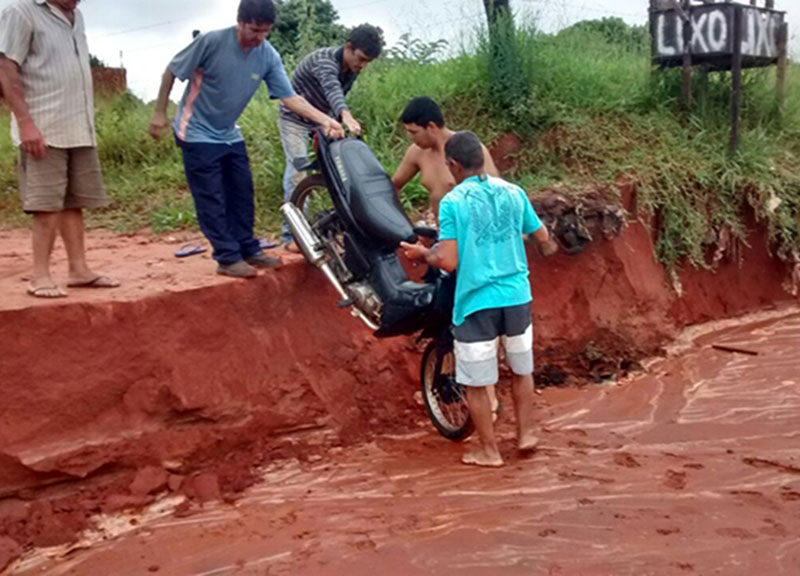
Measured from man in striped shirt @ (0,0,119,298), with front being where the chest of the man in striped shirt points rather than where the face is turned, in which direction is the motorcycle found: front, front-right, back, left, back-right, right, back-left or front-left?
front-left

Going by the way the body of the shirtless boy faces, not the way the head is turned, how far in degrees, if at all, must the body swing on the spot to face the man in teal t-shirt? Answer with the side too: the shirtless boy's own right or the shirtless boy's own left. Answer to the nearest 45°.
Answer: approximately 45° to the shirtless boy's own left

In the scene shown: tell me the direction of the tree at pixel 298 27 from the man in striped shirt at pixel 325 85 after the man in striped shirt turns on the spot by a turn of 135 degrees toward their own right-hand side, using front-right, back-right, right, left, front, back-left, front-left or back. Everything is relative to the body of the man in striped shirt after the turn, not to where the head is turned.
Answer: right

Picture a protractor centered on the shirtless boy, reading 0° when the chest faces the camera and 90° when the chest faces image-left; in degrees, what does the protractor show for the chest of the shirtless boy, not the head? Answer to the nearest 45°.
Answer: approximately 45°

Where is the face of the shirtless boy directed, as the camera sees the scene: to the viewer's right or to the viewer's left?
to the viewer's left

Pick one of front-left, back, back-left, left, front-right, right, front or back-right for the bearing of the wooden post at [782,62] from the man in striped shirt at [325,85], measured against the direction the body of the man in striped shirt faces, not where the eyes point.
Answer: left

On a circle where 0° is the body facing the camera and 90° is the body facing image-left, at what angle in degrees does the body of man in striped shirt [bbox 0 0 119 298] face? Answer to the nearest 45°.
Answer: approximately 315°

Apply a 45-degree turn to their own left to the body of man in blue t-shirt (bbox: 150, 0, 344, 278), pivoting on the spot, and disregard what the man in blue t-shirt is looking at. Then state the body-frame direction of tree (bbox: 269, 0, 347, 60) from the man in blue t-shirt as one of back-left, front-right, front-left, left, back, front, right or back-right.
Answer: left

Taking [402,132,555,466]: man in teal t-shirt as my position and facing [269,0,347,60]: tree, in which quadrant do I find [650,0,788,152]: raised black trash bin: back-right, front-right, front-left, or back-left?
front-right

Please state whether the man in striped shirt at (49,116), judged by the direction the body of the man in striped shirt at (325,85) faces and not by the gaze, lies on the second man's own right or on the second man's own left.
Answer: on the second man's own right

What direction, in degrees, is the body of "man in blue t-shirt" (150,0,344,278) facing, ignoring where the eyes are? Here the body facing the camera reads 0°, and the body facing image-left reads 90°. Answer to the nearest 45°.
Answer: approximately 315°

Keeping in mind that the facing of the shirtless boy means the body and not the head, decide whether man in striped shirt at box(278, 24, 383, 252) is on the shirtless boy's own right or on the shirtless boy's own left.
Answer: on the shirtless boy's own right

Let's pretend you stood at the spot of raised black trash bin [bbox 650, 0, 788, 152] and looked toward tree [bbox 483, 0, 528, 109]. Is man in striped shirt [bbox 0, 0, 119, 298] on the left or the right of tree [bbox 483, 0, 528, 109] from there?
left
